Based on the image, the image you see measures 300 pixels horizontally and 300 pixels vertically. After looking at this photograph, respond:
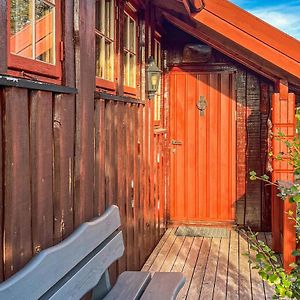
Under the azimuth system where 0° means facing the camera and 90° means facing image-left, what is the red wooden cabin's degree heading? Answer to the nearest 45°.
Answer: approximately 0°

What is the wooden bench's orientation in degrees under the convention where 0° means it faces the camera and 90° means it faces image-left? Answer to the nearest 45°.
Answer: approximately 315°

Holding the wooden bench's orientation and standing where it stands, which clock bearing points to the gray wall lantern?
The gray wall lantern is roughly at 8 o'clock from the wooden bench.
